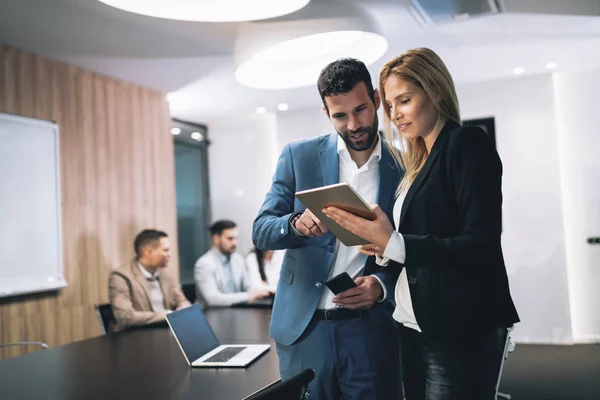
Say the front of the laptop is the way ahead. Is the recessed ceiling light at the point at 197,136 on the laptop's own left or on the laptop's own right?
on the laptop's own left

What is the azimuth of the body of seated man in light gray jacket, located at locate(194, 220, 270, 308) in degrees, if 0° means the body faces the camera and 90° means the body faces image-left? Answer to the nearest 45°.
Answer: approximately 315°

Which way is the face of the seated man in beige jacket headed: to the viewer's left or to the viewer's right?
to the viewer's right

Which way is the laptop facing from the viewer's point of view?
to the viewer's right

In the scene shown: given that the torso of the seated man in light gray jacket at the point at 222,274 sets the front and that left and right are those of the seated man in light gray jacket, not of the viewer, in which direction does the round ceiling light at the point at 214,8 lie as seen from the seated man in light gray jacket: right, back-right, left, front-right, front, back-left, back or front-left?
front-right

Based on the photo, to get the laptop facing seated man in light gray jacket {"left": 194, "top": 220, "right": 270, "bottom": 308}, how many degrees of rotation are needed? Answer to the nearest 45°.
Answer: approximately 90° to its left

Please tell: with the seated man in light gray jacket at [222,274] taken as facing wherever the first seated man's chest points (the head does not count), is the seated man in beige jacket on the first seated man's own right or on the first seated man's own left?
on the first seated man's own right
